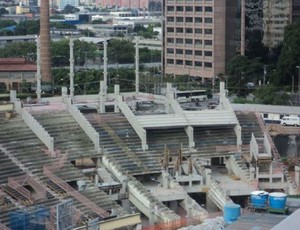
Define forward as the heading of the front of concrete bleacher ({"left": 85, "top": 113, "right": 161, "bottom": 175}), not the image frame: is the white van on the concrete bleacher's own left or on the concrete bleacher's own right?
on the concrete bleacher's own left

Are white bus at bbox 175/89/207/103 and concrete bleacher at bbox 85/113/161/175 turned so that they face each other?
no

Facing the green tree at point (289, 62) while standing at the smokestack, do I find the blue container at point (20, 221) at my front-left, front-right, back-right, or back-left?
front-right

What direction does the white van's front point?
to the viewer's left

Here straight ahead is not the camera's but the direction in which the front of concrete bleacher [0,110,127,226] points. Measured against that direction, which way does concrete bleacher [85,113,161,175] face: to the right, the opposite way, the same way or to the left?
the same way

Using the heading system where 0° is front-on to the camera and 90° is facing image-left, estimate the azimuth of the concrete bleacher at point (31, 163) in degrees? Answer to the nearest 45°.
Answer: approximately 315°

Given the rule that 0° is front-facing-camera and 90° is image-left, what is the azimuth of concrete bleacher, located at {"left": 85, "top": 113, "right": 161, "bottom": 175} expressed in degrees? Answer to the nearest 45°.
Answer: approximately 315°

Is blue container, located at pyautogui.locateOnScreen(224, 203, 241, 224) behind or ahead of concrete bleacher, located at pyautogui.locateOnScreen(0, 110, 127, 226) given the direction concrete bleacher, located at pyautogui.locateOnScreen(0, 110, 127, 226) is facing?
ahead

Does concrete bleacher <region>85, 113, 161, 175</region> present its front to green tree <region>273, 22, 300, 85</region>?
no

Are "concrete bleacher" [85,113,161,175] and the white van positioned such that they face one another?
no
